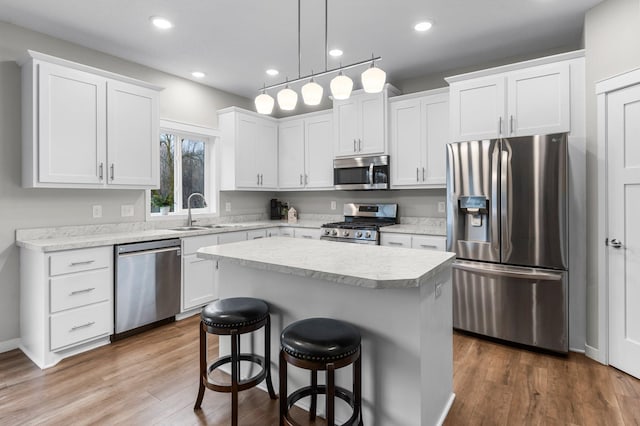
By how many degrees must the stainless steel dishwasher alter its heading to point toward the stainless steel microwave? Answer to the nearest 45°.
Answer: approximately 45° to its left

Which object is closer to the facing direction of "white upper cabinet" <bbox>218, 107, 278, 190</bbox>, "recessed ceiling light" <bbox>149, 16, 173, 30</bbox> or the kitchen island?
the kitchen island

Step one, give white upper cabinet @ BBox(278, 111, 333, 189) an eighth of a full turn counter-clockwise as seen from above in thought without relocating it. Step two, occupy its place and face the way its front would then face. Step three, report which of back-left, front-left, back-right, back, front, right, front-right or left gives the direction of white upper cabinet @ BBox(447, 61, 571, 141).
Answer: front-left

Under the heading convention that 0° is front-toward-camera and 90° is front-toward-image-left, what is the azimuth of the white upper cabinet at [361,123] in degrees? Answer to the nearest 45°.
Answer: approximately 45°

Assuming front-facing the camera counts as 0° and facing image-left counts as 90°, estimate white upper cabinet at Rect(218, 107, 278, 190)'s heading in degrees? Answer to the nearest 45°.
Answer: approximately 315°

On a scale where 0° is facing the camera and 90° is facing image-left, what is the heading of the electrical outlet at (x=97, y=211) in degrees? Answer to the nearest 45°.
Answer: approximately 0°

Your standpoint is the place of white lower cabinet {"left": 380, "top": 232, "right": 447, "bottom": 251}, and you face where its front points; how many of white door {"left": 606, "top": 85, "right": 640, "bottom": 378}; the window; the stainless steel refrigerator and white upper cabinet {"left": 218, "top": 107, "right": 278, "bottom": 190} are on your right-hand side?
2

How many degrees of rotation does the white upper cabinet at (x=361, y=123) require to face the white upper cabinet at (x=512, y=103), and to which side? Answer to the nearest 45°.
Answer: approximately 90° to its left

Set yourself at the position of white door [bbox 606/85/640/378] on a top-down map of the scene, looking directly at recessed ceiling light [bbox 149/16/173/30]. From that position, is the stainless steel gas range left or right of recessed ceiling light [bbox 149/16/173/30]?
right

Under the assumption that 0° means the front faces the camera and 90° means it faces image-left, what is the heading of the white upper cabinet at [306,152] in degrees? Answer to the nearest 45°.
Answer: approximately 45°

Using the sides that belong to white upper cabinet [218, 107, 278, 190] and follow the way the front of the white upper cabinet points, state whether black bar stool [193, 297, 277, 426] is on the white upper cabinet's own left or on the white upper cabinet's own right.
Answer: on the white upper cabinet's own right
